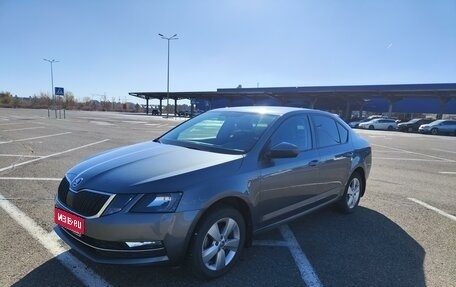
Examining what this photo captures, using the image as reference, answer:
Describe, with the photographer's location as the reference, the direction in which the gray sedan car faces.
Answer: facing the viewer and to the left of the viewer

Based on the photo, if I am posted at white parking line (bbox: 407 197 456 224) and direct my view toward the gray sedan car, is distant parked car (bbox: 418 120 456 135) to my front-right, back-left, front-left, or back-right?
back-right

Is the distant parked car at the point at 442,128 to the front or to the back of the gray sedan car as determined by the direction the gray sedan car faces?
to the back

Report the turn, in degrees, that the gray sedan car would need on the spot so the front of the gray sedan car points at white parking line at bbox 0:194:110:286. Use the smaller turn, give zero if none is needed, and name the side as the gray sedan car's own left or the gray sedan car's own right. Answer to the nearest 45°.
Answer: approximately 45° to the gray sedan car's own right

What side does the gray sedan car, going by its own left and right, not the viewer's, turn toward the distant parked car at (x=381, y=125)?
back

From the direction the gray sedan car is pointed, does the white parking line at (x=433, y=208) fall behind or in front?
behind

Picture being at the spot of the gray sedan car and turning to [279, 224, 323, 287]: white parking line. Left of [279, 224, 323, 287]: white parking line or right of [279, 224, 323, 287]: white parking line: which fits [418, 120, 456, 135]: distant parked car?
left
